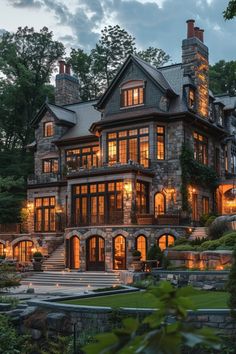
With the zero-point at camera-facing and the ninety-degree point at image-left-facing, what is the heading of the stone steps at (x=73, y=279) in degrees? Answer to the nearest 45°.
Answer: approximately 0°

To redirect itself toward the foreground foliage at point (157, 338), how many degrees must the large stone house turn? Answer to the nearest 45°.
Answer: approximately 45° to its left

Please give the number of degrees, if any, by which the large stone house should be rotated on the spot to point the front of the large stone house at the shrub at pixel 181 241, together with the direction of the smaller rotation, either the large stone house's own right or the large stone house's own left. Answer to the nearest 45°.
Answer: approximately 90° to the large stone house's own left

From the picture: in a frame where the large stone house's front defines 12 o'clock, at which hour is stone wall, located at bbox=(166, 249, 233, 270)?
The stone wall is roughly at 10 o'clock from the large stone house.

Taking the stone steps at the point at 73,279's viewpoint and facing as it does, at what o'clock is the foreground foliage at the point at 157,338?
The foreground foliage is roughly at 12 o'clock from the stone steps.

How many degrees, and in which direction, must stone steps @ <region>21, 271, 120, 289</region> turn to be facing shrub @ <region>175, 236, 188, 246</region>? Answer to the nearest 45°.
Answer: approximately 90° to its left

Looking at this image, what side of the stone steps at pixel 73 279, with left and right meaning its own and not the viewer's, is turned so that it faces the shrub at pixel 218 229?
left

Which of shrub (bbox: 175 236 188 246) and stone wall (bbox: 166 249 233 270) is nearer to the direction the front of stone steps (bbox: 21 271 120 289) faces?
the stone wall

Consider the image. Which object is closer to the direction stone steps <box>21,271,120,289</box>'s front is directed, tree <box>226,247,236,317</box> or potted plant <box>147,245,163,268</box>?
the tree

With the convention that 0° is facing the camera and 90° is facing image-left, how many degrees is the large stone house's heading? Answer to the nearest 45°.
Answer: approximately 45°

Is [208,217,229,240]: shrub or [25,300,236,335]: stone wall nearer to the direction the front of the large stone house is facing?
the stone wall
